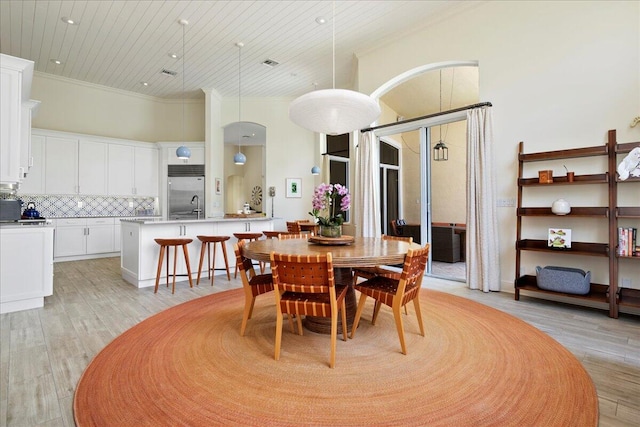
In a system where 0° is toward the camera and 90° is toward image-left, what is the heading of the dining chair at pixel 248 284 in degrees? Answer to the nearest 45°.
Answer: approximately 270°

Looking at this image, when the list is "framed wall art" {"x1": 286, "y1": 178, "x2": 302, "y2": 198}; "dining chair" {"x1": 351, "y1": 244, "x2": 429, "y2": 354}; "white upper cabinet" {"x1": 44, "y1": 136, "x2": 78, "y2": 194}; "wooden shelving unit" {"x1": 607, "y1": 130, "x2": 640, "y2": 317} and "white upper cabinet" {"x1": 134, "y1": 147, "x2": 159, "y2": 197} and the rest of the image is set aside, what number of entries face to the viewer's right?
0

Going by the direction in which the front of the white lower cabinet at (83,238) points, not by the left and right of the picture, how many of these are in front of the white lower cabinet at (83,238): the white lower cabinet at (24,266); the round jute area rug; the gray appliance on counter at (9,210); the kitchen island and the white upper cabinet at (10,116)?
5

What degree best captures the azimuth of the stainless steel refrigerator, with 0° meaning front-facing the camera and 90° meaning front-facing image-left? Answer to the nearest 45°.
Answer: approximately 0°

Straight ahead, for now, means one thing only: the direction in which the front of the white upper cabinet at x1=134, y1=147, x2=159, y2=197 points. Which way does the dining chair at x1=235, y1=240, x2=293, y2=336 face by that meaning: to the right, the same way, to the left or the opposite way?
to the left

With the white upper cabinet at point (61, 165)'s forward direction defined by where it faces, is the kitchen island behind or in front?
in front

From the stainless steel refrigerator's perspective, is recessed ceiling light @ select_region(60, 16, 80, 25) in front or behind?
in front

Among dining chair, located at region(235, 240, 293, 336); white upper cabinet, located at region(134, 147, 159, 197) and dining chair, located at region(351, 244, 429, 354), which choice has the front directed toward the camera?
the white upper cabinet

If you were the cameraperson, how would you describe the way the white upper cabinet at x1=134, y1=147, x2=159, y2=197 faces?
facing the viewer

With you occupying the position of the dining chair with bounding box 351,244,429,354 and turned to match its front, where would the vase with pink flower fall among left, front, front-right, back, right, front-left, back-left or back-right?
front

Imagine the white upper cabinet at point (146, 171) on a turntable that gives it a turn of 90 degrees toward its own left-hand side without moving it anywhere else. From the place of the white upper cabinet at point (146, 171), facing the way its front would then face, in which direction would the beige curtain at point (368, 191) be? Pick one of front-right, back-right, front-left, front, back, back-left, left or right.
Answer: front-right

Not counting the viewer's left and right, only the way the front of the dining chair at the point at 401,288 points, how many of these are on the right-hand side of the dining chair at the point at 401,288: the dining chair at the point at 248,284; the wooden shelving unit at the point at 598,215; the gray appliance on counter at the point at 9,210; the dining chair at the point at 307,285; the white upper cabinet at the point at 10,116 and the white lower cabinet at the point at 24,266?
1

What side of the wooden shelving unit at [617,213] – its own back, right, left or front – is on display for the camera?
front

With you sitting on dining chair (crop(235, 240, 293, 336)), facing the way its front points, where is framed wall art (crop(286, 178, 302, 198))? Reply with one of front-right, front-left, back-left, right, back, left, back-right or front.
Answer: left

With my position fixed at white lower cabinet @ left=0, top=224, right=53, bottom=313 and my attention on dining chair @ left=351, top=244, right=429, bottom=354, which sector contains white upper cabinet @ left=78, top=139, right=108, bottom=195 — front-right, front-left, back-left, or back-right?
back-left

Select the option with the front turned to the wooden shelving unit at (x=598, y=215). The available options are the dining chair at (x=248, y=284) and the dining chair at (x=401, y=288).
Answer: the dining chair at (x=248, y=284)

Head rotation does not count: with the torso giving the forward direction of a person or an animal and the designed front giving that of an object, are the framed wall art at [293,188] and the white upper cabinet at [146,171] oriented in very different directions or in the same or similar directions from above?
same or similar directions

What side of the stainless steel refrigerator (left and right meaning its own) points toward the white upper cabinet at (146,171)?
right
